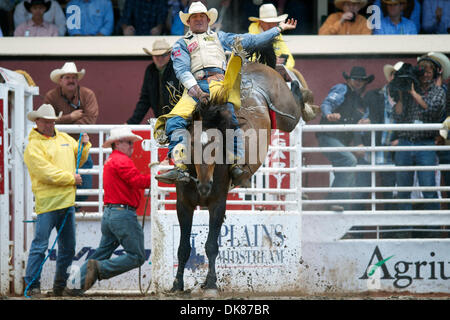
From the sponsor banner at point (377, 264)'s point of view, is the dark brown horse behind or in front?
in front

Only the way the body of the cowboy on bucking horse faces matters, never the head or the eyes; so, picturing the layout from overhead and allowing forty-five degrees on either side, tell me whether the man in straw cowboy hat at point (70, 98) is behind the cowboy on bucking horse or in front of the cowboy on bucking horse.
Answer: behind

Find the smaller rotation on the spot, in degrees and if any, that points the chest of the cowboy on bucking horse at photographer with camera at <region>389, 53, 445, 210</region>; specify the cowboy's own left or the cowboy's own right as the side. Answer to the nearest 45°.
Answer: approximately 135° to the cowboy's own left

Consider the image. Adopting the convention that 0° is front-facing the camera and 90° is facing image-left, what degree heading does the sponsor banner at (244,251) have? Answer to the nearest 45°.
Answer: approximately 0°
